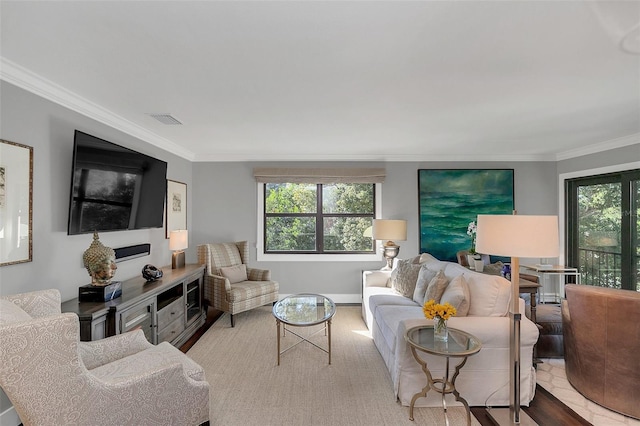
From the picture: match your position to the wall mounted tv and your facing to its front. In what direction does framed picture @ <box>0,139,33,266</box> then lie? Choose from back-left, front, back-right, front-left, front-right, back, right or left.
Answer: right

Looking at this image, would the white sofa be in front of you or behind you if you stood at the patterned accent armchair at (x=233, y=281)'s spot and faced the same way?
in front

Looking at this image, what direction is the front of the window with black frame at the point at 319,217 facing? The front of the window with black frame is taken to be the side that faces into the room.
toward the camera

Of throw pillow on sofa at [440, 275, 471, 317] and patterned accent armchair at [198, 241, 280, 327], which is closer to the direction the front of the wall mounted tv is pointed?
the throw pillow on sofa

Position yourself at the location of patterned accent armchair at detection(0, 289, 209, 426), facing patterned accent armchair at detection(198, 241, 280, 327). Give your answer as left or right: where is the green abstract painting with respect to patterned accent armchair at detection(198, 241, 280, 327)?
right

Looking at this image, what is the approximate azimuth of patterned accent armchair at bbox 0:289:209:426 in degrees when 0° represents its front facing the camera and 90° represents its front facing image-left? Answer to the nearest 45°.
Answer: approximately 225°

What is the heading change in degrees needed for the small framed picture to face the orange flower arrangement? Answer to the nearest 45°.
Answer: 0° — it already faces it

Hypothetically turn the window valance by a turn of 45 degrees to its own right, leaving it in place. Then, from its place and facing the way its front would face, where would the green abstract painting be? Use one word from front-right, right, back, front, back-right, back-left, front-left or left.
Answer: back-left

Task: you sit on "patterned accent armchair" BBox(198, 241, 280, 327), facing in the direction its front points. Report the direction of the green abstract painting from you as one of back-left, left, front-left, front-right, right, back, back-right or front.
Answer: front-left

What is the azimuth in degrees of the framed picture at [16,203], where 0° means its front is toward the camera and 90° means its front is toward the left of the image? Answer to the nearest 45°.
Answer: approximately 315°

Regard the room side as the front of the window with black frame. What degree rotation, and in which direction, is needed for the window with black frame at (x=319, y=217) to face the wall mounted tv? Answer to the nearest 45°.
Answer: approximately 45° to its right

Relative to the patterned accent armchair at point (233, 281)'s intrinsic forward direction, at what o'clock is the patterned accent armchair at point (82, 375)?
the patterned accent armchair at point (82, 375) is roughly at 2 o'clock from the patterned accent armchair at point (233, 281).

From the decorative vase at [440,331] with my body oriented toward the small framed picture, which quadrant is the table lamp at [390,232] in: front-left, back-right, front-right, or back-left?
front-right

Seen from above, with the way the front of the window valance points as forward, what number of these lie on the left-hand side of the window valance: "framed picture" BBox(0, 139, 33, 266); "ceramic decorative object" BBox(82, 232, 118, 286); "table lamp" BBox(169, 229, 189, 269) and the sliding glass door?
1

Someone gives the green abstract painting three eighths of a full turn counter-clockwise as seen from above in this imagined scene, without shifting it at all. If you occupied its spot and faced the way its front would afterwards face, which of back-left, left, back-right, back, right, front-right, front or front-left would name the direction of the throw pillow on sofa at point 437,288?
back-right

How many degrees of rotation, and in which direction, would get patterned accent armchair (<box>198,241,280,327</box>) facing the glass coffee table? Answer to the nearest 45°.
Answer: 0° — it already faces it

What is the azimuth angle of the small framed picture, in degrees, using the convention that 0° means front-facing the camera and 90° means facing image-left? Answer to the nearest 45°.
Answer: approximately 315°

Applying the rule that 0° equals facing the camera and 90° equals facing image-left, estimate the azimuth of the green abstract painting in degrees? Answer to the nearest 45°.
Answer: approximately 0°

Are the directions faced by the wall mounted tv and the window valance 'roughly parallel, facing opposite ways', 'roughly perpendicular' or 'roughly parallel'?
roughly perpendicular
